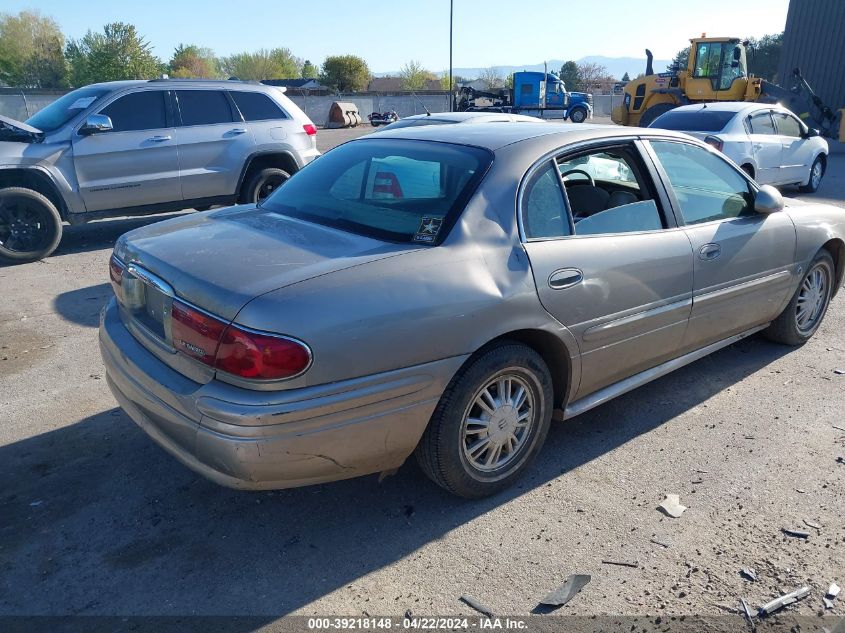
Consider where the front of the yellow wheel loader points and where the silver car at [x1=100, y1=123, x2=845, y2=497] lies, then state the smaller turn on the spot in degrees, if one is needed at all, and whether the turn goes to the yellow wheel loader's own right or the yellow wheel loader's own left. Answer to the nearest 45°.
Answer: approximately 90° to the yellow wheel loader's own right

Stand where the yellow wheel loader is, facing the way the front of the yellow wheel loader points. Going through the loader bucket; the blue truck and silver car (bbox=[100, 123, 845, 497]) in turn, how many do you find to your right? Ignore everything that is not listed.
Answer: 1

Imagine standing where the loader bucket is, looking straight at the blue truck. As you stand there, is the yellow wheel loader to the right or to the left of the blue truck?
right

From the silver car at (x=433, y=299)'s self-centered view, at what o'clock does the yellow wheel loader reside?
The yellow wheel loader is roughly at 11 o'clock from the silver car.

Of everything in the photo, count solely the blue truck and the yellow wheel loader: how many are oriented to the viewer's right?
2

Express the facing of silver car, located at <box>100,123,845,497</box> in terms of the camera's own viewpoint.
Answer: facing away from the viewer and to the right of the viewer

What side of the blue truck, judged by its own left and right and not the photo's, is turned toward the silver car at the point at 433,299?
right

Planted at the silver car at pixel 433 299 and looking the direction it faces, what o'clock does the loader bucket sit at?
The loader bucket is roughly at 10 o'clock from the silver car.

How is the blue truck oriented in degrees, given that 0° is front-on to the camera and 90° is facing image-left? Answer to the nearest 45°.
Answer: approximately 270°

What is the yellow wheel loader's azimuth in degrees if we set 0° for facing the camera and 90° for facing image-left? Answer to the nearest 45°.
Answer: approximately 270°
